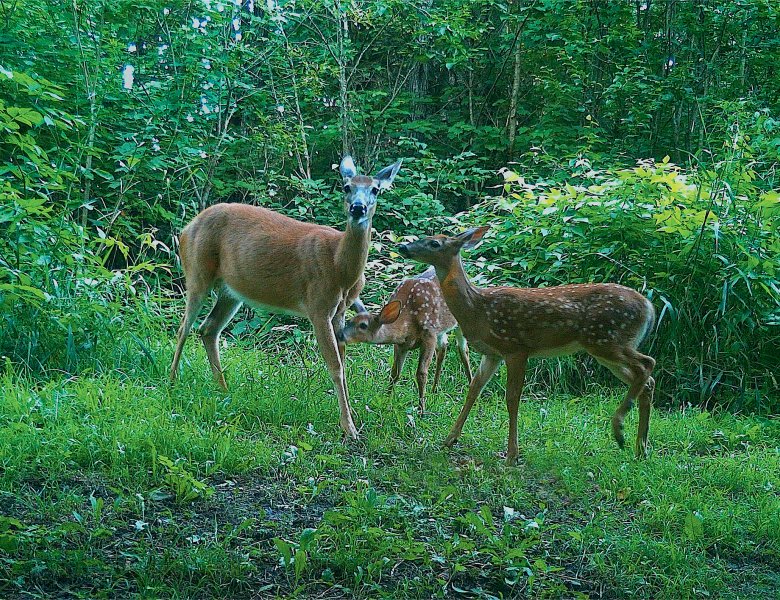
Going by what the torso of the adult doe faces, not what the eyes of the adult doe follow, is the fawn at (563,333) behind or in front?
in front

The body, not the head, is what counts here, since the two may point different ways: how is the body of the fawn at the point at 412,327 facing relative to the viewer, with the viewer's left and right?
facing the viewer and to the left of the viewer

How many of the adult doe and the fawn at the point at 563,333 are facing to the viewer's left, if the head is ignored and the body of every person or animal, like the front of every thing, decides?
1

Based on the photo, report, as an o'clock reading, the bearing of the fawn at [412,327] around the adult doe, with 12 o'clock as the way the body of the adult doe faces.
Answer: The fawn is roughly at 10 o'clock from the adult doe.

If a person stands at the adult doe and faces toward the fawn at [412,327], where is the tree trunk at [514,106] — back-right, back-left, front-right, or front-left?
front-left

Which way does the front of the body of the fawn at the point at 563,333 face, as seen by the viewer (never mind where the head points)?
to the viewer's left

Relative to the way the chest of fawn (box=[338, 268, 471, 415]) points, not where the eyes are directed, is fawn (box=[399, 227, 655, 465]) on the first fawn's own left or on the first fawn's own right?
on the first fawn's own left

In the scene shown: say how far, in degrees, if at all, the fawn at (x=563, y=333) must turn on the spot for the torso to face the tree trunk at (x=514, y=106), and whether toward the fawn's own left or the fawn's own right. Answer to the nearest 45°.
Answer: approximately 90° to the fawn's own right

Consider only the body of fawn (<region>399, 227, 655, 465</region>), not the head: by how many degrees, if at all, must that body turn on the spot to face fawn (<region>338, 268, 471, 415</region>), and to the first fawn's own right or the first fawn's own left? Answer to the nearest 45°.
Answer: approximately 45° to the first fawn's own right

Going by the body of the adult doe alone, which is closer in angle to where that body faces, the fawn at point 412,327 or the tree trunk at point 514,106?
the fawn

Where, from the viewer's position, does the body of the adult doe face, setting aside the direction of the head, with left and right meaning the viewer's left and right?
facing the viewer and to the right of the viewer

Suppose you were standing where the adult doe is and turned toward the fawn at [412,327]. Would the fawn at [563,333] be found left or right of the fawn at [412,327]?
right
